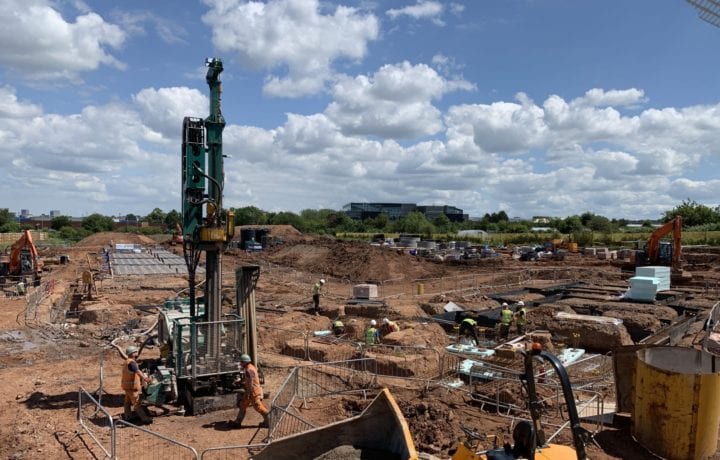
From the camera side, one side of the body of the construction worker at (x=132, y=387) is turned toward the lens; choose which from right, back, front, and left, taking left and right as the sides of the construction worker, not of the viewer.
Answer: right

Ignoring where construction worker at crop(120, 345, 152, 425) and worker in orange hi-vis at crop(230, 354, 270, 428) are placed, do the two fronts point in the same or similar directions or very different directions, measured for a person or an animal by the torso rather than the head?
very different directions

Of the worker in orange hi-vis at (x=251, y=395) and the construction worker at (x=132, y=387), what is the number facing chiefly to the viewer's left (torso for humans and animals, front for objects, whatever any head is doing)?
1

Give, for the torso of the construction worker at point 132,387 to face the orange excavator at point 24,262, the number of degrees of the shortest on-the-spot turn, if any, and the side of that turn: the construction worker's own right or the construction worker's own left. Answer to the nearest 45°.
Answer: approximately 90° to the construction worker's own left

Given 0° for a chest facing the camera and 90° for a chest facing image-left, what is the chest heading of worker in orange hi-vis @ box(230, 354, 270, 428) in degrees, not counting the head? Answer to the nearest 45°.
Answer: approximately 90°

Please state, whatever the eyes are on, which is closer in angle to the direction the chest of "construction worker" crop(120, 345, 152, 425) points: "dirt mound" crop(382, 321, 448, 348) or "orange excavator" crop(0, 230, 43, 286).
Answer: the dirt mound

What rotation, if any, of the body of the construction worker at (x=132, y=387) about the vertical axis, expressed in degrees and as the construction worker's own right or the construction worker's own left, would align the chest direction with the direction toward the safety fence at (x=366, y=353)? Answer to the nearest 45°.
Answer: approximately 45° to the construction worker's own left

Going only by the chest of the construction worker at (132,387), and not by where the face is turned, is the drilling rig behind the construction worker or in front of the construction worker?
in front

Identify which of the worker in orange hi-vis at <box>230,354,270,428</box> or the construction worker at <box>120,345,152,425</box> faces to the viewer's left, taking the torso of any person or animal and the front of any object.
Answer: the worker in orange hi-vis
